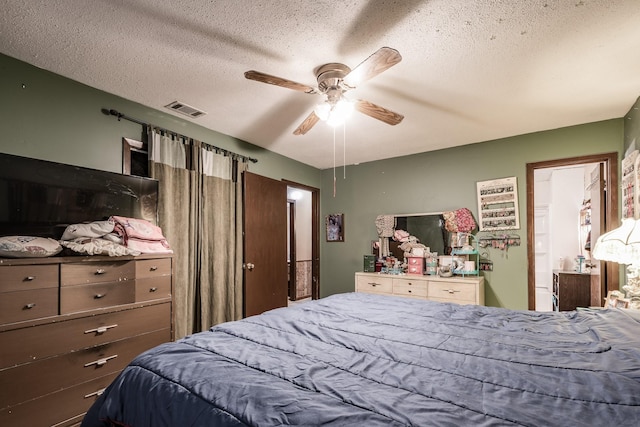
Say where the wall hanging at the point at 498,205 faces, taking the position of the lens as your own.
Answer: facing the viewer

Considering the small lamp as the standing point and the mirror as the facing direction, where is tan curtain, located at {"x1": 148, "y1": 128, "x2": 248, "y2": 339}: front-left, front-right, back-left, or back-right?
front-left

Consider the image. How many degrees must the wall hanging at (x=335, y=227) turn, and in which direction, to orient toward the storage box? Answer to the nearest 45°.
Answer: approximately 45° to its left

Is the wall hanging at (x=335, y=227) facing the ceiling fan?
yes

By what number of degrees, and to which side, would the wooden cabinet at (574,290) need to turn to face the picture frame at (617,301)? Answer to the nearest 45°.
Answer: approximately 90° to its left

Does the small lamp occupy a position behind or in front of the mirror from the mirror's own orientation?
in front

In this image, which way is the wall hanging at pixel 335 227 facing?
toward the camera
